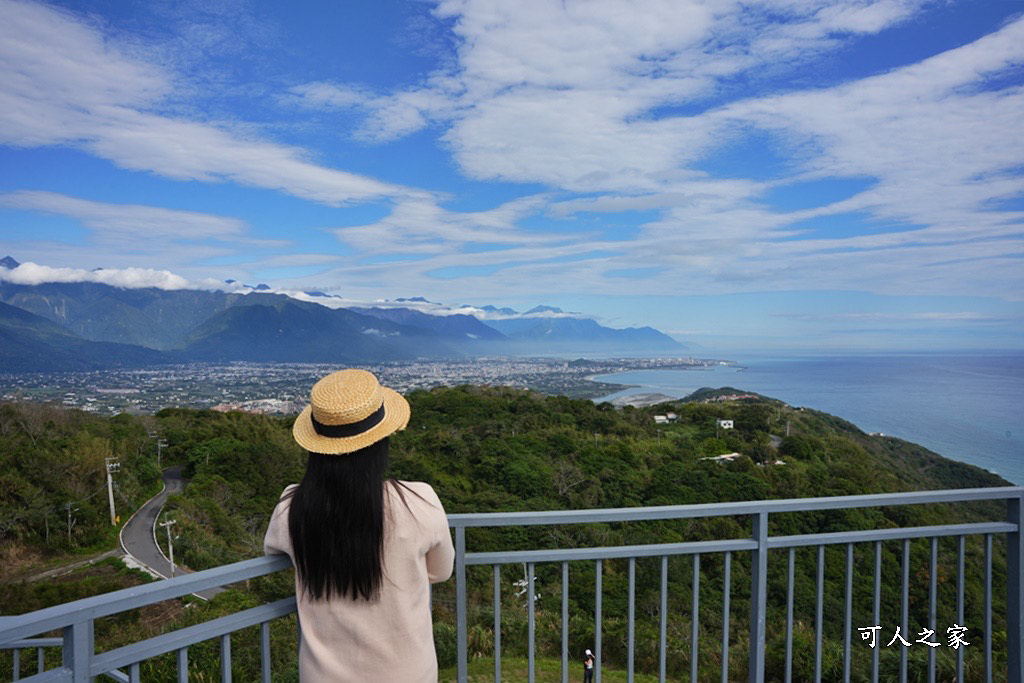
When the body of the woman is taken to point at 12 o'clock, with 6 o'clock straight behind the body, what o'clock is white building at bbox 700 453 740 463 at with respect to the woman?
The white building is roughly at 1 o'clock from the woman.

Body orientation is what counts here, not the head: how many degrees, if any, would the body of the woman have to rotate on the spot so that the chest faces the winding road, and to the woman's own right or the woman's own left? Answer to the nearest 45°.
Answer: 0° — they already face it

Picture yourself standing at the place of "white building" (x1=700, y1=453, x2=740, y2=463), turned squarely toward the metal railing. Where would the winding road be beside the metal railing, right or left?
right

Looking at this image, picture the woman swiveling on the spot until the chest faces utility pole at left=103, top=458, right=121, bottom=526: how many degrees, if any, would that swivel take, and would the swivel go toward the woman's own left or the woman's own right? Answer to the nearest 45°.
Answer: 0° — they already face it

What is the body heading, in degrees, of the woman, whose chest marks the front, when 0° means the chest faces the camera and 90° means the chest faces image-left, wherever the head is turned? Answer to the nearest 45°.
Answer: approximately 180°
